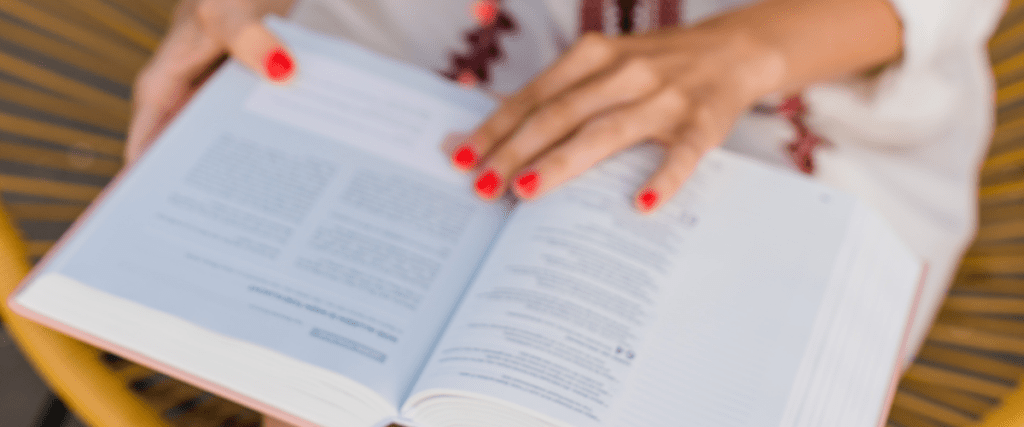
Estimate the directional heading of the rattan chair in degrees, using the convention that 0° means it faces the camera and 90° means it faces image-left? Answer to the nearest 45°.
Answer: approximately 0°
